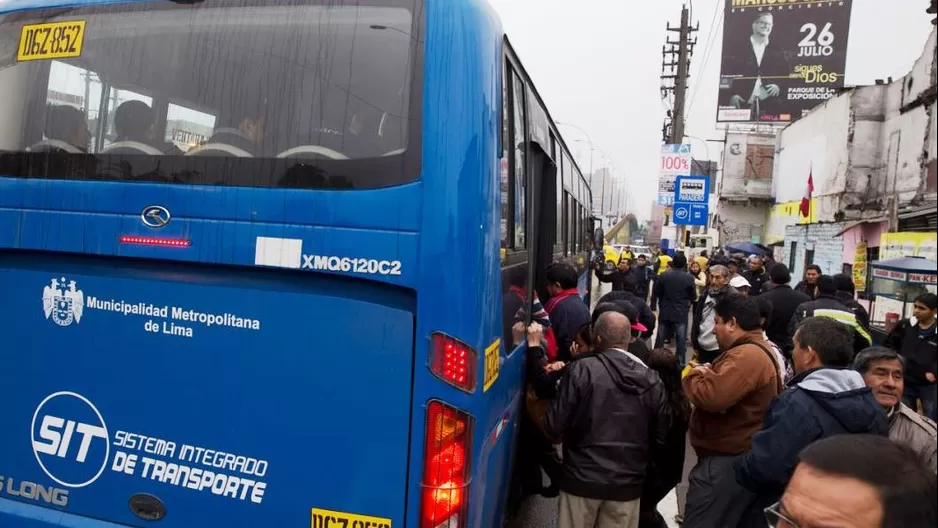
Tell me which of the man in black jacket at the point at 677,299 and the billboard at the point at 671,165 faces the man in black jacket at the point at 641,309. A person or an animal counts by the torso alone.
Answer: the billboard

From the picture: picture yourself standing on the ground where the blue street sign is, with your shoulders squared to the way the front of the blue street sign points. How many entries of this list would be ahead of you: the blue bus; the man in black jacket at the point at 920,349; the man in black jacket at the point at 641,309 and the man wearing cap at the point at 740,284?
4

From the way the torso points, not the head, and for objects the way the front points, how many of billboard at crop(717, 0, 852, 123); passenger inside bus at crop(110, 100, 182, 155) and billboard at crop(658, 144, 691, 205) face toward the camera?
2

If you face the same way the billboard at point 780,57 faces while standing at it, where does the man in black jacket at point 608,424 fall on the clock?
The man in black jacket is roughly at 12 o'clock from the billboard.

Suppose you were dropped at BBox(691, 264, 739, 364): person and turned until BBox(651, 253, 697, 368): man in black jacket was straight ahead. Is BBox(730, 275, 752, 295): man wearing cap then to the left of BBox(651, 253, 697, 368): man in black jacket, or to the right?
right

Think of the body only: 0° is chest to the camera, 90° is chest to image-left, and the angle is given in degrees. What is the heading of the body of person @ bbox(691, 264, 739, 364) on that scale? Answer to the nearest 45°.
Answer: approximately 45°

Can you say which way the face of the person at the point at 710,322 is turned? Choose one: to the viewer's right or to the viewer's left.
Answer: to the viewer's left

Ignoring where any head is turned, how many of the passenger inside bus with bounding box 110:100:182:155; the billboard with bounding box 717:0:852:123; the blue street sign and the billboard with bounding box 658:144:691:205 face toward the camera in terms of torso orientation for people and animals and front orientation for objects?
3

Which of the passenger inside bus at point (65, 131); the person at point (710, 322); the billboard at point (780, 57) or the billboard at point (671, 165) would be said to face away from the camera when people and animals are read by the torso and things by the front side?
the passenger inside bus

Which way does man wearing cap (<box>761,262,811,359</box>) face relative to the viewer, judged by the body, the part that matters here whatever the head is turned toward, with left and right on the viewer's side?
facing away from the viewer

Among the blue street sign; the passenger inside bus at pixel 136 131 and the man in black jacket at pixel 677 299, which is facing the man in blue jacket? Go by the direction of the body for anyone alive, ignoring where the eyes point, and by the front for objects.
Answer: the blue street sign

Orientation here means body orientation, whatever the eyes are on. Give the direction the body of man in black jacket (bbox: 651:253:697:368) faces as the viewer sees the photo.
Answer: away from the camera

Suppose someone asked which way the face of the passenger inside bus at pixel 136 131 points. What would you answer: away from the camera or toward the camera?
away from the camera
